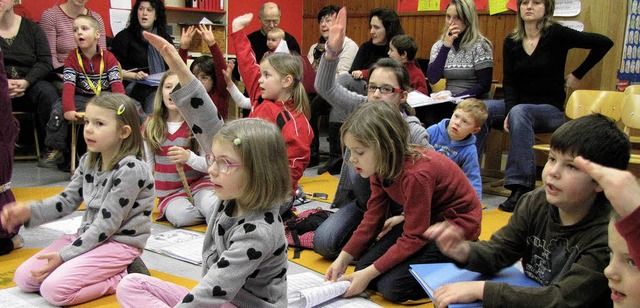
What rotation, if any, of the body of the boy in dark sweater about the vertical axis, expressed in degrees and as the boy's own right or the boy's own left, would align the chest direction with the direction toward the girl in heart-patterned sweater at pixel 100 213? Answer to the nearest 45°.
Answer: approximately 45° to the boy's own right

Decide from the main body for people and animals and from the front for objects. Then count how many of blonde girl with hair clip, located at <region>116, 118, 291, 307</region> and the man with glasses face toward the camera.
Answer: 1

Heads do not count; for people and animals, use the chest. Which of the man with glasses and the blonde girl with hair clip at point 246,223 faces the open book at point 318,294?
the man with glasses

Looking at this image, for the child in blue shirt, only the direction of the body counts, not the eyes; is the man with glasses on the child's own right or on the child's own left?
on the child's own right

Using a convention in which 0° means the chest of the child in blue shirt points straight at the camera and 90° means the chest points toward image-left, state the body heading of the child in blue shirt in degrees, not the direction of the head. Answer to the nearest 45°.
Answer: approximately 45°
